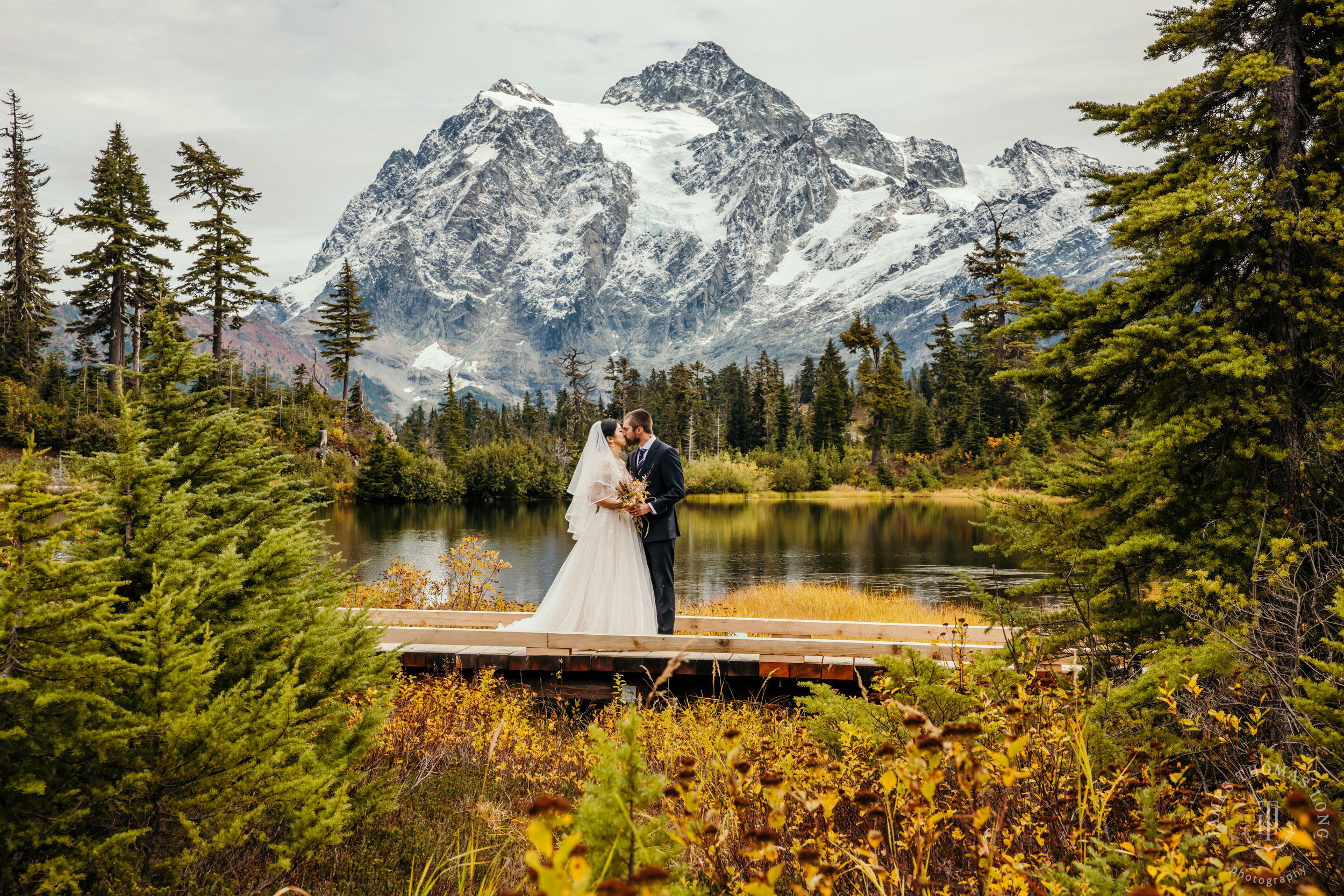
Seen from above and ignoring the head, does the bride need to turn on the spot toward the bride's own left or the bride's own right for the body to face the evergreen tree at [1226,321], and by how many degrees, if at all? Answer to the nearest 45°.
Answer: approximately 45° to the bride's own right

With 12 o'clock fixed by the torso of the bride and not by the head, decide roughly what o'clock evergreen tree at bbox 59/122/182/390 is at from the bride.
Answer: The evergreen tree is roughly at 8 o'clock from the bride.

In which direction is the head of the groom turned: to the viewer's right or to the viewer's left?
to the viewer's left

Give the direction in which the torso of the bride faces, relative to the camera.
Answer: to the viewer's right

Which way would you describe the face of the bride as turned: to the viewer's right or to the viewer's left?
to the viewer's right

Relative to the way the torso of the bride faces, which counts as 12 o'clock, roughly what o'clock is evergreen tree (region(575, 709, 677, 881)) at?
The evergreen tree is roughly at 3 o'clock from the bride.

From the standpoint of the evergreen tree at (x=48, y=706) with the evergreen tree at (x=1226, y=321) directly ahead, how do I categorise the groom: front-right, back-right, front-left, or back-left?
front-left
